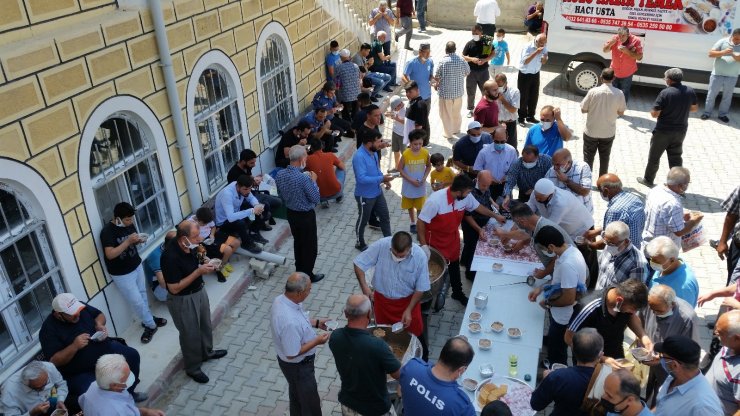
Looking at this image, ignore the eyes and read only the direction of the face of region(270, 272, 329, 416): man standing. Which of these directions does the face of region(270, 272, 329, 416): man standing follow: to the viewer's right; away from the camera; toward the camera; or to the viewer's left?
to the viewer's right

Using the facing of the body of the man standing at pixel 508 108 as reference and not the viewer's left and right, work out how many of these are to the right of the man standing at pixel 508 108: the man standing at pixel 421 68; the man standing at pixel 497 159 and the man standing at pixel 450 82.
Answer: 2

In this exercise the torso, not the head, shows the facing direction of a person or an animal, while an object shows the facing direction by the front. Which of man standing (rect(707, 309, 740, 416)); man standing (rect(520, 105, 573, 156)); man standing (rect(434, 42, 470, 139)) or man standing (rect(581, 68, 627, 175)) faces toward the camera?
man standing (rect(520, 105, 573, 156))

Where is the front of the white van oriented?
to the viewer's right

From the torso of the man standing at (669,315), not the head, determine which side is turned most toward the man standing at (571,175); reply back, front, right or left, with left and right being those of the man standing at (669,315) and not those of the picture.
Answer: right

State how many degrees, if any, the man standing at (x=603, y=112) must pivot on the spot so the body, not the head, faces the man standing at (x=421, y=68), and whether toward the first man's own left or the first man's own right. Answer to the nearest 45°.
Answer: approximately 90° to the first man's own left

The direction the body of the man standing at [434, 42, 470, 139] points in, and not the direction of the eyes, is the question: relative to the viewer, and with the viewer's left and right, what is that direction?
facing away from the viewer

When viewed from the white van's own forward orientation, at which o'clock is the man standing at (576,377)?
The man standing is roughly at 3 o'clock from the white van.

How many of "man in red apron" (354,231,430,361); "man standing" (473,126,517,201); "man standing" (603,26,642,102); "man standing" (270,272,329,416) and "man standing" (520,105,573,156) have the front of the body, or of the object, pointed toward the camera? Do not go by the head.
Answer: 4

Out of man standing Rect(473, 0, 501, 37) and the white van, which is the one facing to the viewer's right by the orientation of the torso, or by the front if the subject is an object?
the white van

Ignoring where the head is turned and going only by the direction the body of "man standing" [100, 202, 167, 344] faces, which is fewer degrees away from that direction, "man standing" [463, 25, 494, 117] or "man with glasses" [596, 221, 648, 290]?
the man with glasses

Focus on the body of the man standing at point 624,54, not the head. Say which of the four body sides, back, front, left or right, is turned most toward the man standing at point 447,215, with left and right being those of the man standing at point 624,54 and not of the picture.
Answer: front
